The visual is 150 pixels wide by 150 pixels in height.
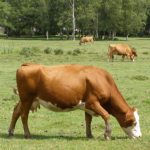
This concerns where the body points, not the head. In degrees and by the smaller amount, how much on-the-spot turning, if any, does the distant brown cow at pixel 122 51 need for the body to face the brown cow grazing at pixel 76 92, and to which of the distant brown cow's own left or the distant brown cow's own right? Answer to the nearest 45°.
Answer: approximately 90° to the distant brown cow's own right

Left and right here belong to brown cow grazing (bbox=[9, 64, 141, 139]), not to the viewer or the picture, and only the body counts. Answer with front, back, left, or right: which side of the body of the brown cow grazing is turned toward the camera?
right

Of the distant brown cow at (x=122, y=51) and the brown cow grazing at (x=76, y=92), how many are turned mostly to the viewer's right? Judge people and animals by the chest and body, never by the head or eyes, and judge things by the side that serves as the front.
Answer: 2

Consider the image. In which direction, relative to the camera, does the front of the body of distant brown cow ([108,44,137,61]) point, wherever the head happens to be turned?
to the viewer's right

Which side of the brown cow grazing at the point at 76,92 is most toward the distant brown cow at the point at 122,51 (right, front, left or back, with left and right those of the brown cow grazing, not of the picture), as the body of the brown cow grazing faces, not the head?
left
